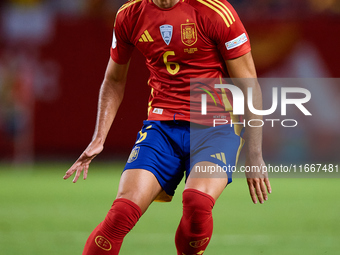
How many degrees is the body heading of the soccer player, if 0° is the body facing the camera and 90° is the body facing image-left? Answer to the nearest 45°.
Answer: approximately 0°
